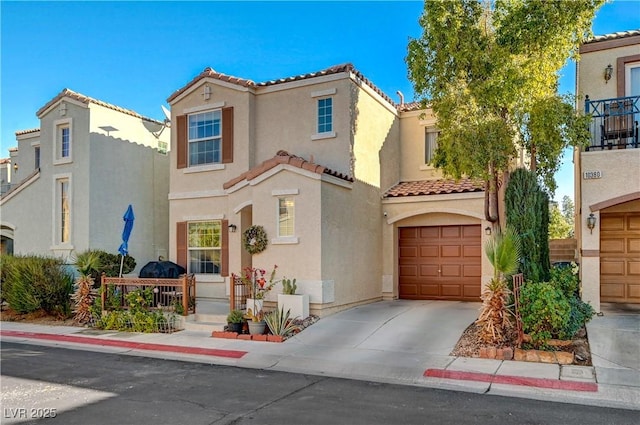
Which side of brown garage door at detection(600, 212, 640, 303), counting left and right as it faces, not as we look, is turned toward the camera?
front

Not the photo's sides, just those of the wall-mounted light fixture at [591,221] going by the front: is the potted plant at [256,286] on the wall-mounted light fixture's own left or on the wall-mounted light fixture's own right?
on the wall-mounted light fixture's own right

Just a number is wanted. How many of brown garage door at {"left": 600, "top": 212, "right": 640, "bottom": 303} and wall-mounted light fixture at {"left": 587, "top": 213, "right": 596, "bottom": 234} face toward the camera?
2

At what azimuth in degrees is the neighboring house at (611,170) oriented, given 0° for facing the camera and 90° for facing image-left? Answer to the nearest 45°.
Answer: approximately 0°

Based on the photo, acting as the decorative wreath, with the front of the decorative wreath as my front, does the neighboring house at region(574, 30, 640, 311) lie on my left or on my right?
on my left

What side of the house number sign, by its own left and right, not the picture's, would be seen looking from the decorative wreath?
right
